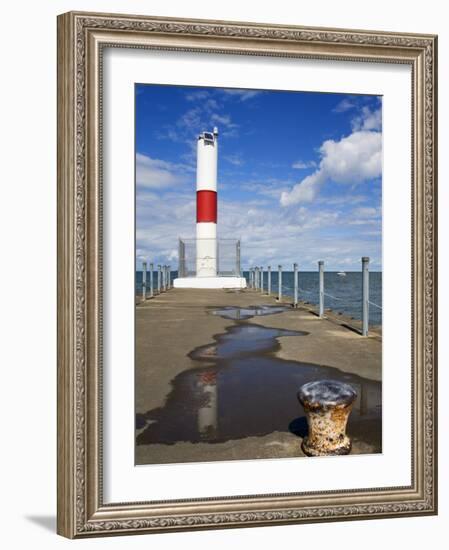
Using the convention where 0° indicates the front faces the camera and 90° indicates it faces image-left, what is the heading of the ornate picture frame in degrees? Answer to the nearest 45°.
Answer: approximately 315°
